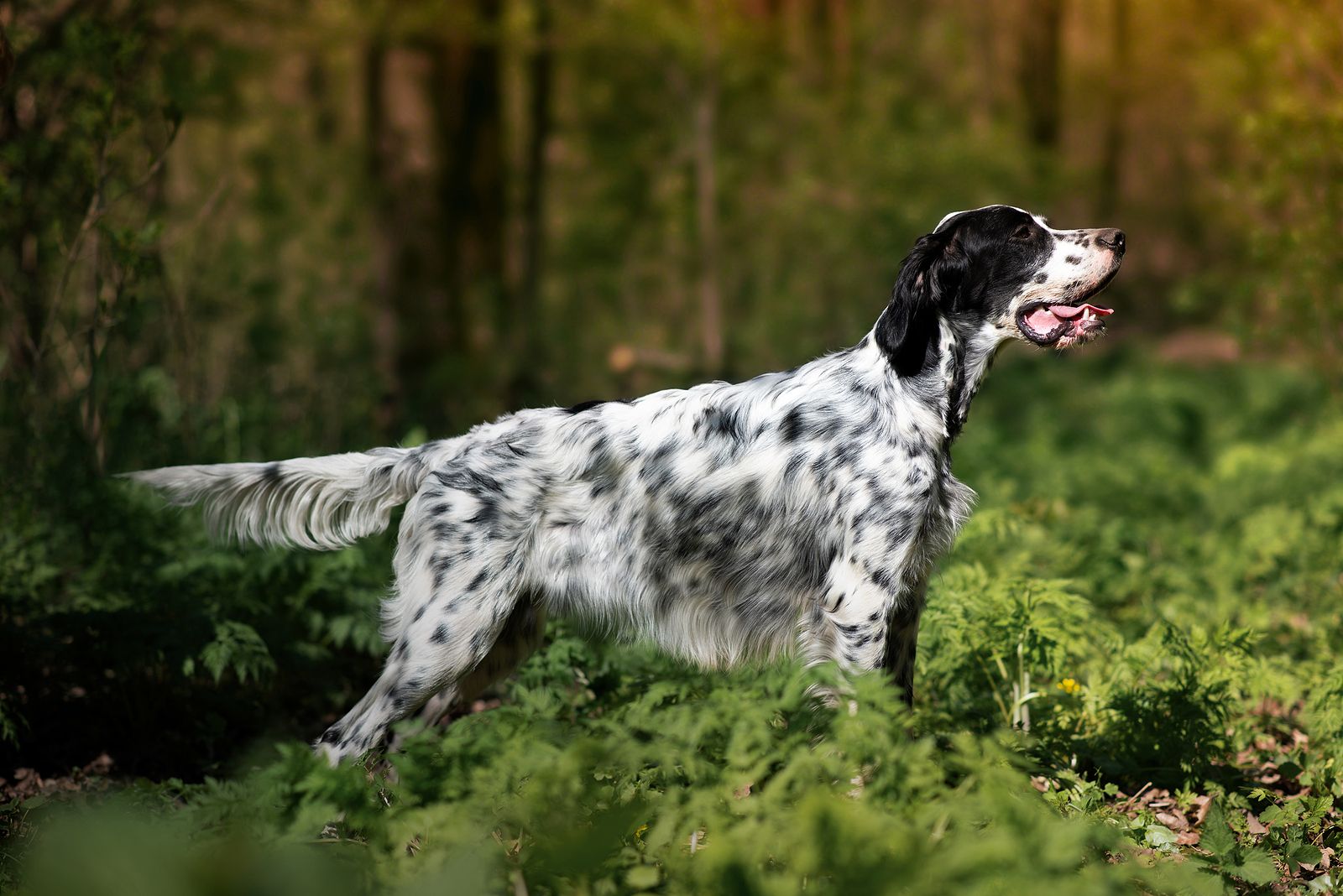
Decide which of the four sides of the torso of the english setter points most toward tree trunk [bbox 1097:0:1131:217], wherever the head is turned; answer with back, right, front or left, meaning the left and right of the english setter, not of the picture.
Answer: left

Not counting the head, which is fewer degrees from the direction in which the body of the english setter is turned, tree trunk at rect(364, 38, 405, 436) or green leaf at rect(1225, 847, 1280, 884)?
the green leaf

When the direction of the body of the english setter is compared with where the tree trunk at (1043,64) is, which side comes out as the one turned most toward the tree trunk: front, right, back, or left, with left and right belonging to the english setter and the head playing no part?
left

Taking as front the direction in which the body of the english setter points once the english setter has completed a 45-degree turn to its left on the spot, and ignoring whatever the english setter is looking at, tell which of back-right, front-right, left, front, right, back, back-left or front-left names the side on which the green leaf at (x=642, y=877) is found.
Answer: back-right

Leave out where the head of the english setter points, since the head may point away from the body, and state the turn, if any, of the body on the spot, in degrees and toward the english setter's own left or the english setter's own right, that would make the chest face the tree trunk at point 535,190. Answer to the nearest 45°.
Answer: approximately 90° to the english setter's own left

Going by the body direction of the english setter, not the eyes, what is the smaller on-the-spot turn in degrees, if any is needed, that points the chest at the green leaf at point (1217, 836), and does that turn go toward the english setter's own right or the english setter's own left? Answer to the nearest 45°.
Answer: approximately 45° to the english setter's own right

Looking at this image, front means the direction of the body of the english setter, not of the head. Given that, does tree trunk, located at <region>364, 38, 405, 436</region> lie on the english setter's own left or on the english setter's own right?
on the english setter's own left

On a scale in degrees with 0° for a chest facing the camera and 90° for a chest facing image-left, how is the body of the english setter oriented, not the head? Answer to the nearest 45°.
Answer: approximately 270°
